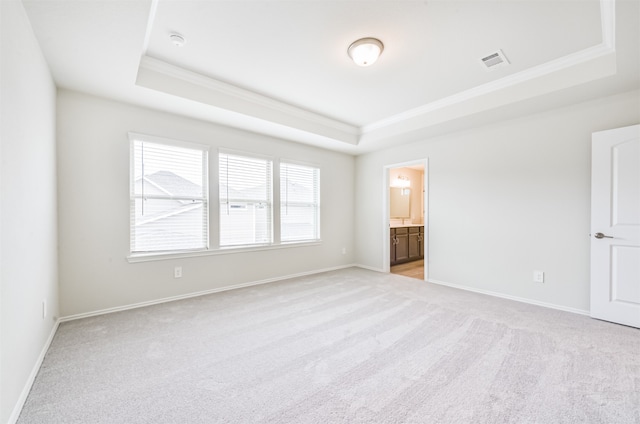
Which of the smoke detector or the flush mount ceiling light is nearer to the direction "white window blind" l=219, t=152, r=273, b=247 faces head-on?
the flush mount ceiling light

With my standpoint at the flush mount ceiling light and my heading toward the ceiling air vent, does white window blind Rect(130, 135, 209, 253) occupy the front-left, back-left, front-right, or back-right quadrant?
back-left

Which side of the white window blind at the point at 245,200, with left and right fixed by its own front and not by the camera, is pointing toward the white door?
front

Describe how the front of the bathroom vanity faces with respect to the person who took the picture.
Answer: facing the viewer and to the right of the viewer

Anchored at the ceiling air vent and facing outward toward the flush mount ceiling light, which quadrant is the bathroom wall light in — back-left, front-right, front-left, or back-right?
back-right

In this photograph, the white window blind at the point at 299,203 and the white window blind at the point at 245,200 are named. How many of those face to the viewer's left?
0

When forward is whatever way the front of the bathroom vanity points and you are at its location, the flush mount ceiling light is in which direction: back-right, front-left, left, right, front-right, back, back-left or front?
front-right

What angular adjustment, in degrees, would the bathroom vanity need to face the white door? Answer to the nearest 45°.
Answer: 0° — it already faces it

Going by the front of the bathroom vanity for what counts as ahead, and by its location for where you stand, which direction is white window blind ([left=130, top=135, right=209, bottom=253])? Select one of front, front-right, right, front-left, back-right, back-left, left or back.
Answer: right

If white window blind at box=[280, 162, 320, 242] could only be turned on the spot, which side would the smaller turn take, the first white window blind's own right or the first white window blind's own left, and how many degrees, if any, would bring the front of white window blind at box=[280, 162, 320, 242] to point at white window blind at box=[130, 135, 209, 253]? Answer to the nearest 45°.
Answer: approximately 90° to the first white window blind's own right

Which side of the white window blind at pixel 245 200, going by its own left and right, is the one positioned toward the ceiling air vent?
front

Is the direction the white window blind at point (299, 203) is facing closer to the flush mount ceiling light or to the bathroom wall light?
the flush mount ceiling light
